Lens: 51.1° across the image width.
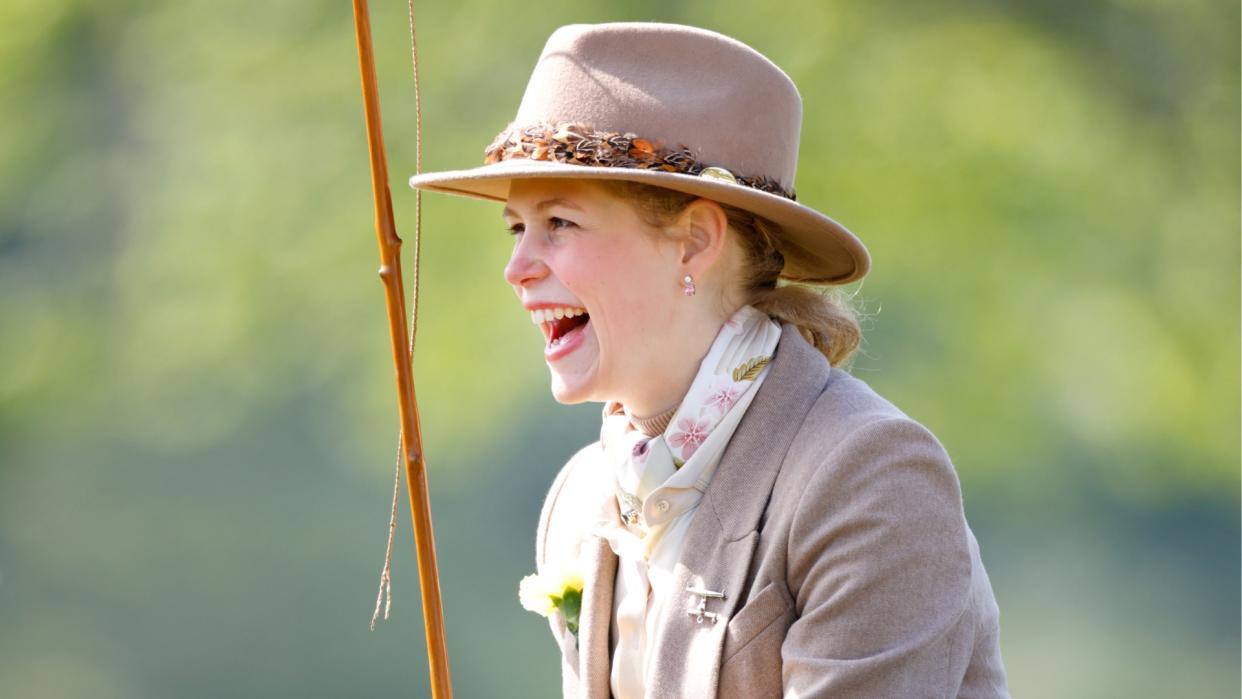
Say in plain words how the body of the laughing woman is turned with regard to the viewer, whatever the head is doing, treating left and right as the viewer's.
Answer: facing the viewer and to the left of the viewer

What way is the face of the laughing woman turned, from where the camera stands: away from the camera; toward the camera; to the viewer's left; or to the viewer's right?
to the viewer's left
